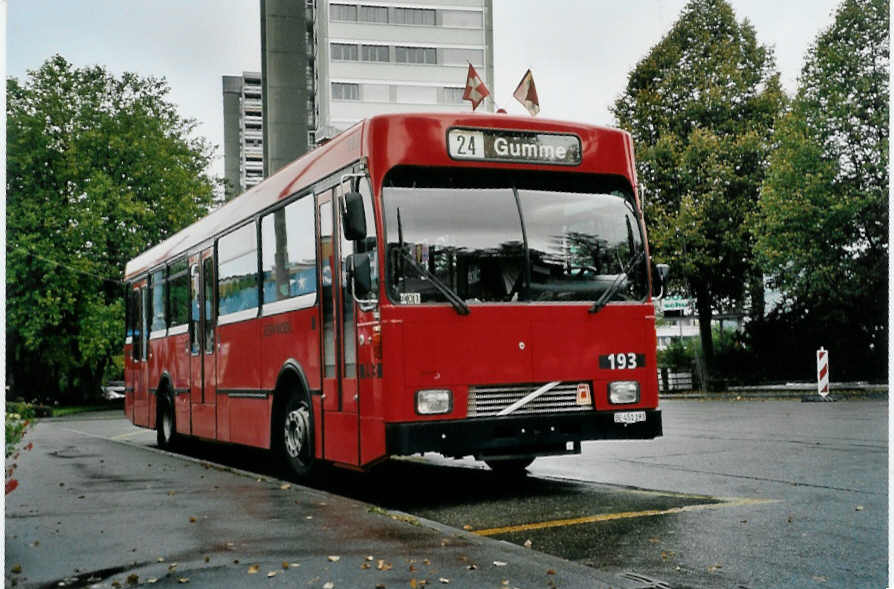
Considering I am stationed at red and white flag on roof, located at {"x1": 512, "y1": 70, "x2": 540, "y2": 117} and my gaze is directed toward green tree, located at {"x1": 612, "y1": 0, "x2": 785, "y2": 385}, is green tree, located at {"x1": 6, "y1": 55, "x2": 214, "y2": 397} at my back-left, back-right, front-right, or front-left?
front-left

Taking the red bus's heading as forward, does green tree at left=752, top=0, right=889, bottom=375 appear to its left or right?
on its left

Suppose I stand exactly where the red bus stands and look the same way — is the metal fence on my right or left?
on my left

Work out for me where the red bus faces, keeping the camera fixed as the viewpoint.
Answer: facing the viewer and to the right of the viewer

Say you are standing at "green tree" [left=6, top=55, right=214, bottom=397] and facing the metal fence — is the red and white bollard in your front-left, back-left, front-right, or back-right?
front-right

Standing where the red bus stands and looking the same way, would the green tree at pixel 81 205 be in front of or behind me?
behind

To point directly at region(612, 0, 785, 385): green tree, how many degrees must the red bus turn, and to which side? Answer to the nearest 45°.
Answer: approximately 135° to its left

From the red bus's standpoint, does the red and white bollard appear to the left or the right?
on its left
